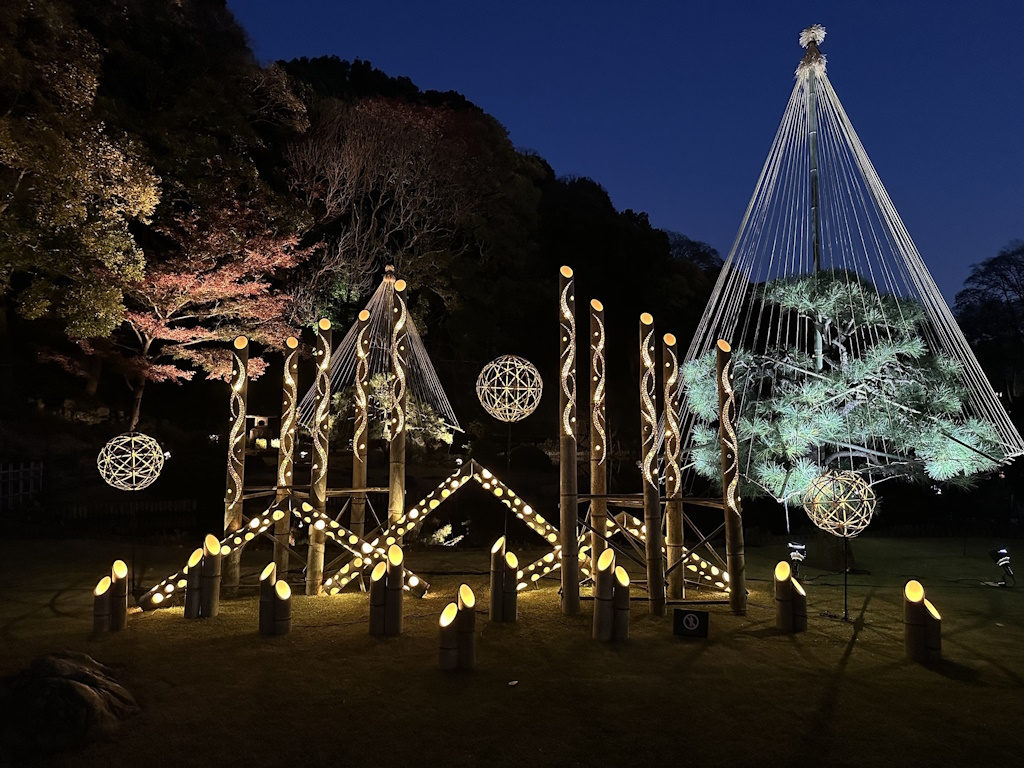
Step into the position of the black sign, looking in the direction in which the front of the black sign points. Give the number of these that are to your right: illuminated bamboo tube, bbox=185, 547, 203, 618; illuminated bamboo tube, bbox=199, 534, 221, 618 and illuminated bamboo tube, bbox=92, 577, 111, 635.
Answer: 3

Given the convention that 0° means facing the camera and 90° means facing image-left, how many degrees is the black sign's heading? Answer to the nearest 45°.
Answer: approximately 0°

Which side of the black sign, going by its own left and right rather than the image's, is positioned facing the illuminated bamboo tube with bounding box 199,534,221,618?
right

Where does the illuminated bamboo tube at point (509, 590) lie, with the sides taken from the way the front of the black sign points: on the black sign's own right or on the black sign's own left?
on the black sign's own right

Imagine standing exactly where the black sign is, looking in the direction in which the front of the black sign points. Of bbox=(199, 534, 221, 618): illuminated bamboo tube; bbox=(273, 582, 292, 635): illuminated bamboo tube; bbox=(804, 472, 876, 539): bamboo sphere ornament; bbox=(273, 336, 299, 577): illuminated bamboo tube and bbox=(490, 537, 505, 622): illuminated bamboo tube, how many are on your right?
4

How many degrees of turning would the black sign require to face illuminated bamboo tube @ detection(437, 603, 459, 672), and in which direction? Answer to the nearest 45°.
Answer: approximately 45° to its right

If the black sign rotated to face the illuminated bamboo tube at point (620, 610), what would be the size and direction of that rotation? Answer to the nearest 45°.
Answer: approximately 45° to its right

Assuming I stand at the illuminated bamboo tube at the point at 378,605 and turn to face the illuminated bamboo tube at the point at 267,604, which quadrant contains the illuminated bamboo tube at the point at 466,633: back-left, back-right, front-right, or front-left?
back-left

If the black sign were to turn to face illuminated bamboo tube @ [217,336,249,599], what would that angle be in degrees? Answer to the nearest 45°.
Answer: approximately 90° to its right

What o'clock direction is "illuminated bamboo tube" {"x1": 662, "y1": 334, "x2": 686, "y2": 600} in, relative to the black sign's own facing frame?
The illuminated bamboo tube is roughly at 6 o'clock from the black sign.

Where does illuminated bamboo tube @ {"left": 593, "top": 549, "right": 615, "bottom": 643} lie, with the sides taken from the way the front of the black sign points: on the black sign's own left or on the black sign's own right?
on the black sign's own right

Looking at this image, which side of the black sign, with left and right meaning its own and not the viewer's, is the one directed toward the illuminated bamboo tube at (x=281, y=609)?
right

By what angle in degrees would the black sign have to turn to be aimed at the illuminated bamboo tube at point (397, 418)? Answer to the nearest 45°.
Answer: approximately 90° to its right

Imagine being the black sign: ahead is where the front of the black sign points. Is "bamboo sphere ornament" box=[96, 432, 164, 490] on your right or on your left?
on your right

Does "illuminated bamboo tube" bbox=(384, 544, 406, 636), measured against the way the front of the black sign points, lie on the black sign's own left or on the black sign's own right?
on the black sign's own right
